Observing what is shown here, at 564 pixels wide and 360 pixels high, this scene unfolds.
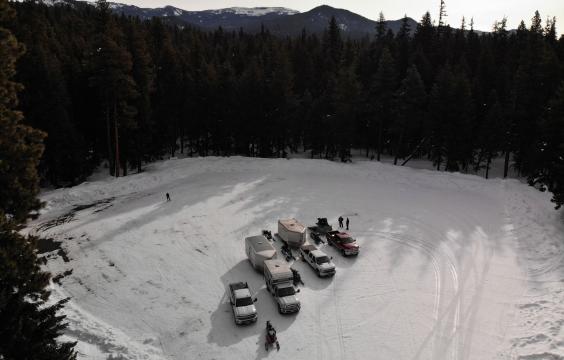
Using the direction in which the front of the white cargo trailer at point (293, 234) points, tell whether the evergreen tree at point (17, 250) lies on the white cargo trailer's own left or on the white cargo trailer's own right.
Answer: on the white cargo trailer's own right

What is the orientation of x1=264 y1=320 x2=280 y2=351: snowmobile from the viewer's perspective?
toward the camera

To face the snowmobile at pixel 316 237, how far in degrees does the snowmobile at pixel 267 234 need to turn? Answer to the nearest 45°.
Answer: approximately 45° to its left

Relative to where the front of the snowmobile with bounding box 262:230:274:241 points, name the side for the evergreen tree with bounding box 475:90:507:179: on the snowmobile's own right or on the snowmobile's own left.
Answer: on the snowmobile's own left

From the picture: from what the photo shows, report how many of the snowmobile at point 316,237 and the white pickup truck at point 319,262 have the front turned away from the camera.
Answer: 0

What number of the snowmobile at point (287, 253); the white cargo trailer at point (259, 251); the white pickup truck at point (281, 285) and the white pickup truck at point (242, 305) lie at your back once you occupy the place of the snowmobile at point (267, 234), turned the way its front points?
0

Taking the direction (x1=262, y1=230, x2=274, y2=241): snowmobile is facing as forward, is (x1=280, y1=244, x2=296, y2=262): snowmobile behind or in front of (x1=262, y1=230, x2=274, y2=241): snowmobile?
in front

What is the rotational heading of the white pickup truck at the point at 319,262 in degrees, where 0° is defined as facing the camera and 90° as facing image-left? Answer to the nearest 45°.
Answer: approximately 315°

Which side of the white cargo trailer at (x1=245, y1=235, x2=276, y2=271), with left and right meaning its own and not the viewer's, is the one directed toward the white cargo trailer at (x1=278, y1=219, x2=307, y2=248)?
left

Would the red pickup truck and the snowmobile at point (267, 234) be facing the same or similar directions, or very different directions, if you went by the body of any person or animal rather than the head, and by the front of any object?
same or similar directions

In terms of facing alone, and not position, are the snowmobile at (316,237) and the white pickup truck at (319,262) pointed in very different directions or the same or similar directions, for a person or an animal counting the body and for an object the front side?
same or similar directions

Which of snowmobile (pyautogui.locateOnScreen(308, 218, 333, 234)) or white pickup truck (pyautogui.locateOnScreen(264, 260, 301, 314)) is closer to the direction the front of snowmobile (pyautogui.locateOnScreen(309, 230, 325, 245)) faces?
the white pickup truck

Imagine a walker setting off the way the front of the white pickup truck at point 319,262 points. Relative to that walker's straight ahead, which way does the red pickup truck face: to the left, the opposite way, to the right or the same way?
the same way

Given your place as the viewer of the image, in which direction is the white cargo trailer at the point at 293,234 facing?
facing the viewer and to the right of the viewer

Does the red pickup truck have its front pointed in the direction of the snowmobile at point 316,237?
no

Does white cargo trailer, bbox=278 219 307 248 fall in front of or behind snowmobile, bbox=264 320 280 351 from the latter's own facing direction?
behind

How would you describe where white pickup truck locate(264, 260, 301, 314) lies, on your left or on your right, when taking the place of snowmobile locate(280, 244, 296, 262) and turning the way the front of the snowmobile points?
on your right

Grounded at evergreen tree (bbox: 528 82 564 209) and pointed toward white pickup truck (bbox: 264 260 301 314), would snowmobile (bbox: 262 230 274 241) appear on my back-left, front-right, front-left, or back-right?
front-right
